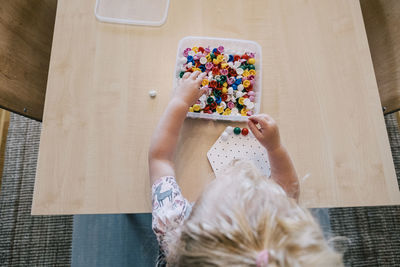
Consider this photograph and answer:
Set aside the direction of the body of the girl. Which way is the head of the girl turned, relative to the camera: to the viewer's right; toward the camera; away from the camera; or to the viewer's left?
away from the camera

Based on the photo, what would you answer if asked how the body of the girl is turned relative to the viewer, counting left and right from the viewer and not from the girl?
facing away from the viewer
